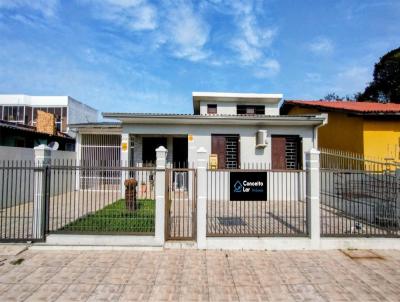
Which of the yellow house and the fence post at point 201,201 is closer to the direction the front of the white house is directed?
the fence post

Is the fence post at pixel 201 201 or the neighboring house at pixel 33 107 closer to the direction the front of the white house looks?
the fence post

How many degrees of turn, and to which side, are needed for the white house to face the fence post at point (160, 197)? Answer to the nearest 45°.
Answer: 0° — it already faces it

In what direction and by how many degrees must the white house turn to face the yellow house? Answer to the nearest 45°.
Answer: approximately 90° to its left

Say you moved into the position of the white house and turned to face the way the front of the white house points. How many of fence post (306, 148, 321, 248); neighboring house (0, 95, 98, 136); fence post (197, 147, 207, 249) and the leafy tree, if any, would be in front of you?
2

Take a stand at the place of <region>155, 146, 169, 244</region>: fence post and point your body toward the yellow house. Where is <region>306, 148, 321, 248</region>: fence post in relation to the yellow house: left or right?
right

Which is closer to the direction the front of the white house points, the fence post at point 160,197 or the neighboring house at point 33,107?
the fence post

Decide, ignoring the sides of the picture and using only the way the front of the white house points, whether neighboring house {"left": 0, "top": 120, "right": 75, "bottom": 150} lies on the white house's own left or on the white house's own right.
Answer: on the white house's own right

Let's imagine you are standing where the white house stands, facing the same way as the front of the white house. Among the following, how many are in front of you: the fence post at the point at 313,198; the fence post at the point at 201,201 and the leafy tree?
2

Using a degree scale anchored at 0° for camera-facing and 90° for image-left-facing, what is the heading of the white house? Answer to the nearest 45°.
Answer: approximately 0°
